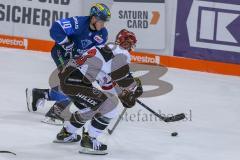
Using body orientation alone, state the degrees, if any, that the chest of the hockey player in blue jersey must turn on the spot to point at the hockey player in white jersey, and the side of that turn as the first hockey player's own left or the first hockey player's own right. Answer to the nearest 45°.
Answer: approximately 45° to the first hockey player's own right

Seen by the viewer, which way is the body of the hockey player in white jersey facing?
to the viewer's right

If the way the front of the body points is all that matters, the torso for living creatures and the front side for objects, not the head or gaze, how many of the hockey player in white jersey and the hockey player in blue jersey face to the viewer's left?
0

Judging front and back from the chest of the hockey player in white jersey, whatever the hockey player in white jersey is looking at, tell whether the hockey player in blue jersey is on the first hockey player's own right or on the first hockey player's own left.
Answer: on the first hockey player's own left

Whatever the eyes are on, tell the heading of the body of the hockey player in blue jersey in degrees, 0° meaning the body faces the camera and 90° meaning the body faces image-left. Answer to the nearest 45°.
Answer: approximately 315°
